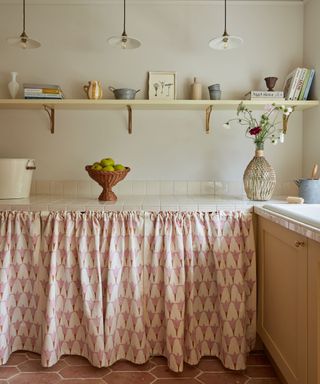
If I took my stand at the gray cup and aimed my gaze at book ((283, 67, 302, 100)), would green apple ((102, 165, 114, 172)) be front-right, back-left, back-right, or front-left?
back-right

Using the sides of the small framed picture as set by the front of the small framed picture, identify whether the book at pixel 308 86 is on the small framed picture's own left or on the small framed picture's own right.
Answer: on the small framed picture's own left

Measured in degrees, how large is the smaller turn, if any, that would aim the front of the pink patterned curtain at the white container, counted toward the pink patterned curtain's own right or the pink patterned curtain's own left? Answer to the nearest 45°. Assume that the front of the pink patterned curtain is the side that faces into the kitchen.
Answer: approximately 135° to the pink patterned curtain's own right

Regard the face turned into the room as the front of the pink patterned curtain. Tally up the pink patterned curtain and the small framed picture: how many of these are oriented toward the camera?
2

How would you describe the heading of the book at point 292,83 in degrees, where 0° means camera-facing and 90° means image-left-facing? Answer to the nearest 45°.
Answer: approximately 45°

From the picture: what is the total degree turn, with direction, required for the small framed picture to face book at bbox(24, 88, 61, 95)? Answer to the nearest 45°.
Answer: approximately 90° to its right

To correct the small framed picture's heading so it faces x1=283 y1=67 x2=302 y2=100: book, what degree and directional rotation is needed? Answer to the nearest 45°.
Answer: approximately 90° to its left

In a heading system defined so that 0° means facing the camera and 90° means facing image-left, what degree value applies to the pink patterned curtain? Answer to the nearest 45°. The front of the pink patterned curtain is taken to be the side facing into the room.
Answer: approximately 0°
